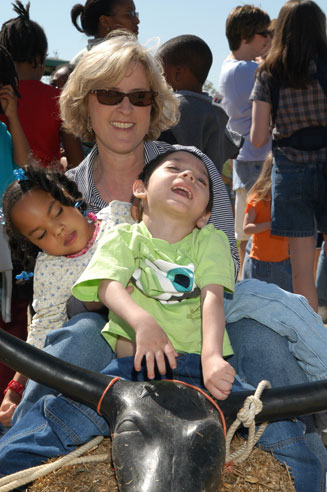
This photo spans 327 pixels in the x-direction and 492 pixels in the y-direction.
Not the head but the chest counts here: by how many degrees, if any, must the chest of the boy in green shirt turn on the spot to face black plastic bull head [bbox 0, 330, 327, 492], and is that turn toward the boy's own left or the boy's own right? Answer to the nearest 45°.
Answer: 0° — they already face it

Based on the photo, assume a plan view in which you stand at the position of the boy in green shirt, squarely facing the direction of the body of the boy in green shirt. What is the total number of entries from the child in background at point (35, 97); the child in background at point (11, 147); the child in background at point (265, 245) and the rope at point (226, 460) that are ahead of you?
1

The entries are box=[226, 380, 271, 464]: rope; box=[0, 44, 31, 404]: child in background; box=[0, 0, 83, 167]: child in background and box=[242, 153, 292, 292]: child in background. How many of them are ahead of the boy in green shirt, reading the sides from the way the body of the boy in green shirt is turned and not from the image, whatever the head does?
1

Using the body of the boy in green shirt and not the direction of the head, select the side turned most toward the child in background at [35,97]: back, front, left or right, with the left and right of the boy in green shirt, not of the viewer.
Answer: back

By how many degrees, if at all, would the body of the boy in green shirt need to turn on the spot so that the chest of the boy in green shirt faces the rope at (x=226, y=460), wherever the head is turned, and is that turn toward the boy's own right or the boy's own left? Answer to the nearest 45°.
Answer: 0° — they already face it

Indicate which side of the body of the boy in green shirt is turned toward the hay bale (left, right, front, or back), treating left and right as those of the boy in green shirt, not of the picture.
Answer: front

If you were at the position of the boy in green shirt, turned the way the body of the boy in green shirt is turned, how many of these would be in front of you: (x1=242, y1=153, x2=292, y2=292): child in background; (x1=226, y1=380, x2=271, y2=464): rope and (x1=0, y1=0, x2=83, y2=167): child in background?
1

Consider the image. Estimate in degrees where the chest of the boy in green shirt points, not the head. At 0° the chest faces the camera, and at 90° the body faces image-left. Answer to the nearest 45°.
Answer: approximately 0°

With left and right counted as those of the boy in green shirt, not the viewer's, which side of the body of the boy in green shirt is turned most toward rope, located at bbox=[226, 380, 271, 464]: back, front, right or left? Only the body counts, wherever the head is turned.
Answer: front

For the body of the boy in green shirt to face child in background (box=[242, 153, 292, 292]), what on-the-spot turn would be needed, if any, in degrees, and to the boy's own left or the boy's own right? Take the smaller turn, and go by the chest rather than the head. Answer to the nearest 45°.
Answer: approximately 180°

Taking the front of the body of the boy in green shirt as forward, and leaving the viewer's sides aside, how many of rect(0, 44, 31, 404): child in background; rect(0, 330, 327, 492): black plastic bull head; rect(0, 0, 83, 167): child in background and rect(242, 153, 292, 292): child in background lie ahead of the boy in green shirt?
1

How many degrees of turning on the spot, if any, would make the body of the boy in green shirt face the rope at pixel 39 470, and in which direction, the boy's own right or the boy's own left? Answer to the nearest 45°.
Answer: approximately 45° to the boy's own right

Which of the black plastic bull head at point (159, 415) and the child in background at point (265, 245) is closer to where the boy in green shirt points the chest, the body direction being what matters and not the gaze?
the black plastic bull head
